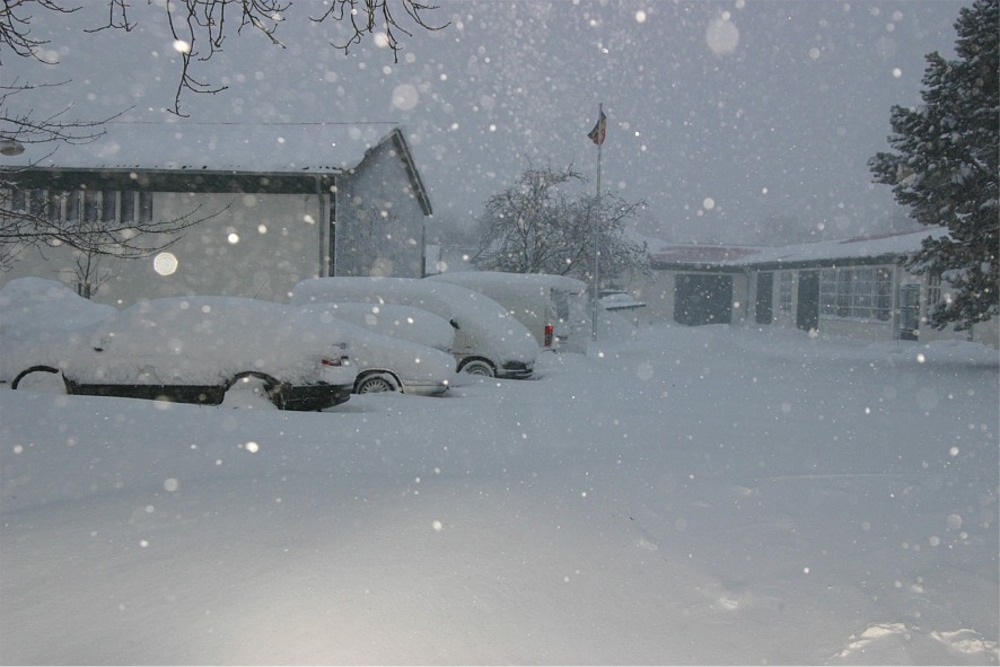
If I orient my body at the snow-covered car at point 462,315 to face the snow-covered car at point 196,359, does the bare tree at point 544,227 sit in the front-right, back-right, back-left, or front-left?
back-right

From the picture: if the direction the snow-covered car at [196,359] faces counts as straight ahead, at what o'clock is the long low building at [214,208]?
The long low building is roughly at 3 o'clock from the snow-covered car.

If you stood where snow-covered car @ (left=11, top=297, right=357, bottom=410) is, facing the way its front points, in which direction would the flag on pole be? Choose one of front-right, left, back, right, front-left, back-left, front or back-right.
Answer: back-right

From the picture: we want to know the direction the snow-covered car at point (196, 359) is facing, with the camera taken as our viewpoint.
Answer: facing to the left of the viewer

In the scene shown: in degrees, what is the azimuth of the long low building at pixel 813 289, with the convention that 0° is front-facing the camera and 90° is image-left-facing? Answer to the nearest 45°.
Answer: approximately 45°

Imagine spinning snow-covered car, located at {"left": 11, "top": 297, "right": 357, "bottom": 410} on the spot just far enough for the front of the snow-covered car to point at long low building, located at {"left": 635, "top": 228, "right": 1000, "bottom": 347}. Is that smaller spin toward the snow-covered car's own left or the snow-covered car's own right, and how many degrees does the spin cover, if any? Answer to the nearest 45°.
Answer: approximately 135° to the snow-covered car's own right

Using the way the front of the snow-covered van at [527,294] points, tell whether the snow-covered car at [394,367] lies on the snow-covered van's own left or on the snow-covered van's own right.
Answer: on the snow-covered van's own left

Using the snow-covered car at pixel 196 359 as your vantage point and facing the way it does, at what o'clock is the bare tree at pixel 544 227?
The bare tree is roughly at 4 o'clock from the snow-covered car.

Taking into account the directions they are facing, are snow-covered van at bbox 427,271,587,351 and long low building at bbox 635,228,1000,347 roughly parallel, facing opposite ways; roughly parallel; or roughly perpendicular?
roughly perpendicular

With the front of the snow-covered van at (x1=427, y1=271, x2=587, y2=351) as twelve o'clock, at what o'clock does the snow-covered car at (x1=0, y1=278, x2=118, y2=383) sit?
the snow-covered car at (x1=0, y1=278, x2=118, y2=383) is roughly at 9 o'clock from the snow-covered van at (x1=427, y1=271, x2=587, y2=351).

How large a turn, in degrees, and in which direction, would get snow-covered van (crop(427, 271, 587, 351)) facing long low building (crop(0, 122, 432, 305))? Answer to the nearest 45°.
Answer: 0° — it already faces it

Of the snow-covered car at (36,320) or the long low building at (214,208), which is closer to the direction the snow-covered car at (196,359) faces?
the snow-covered car

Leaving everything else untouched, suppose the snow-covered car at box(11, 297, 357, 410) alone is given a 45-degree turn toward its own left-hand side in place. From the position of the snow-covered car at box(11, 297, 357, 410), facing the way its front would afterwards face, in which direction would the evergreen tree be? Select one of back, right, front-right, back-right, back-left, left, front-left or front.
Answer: back-left
